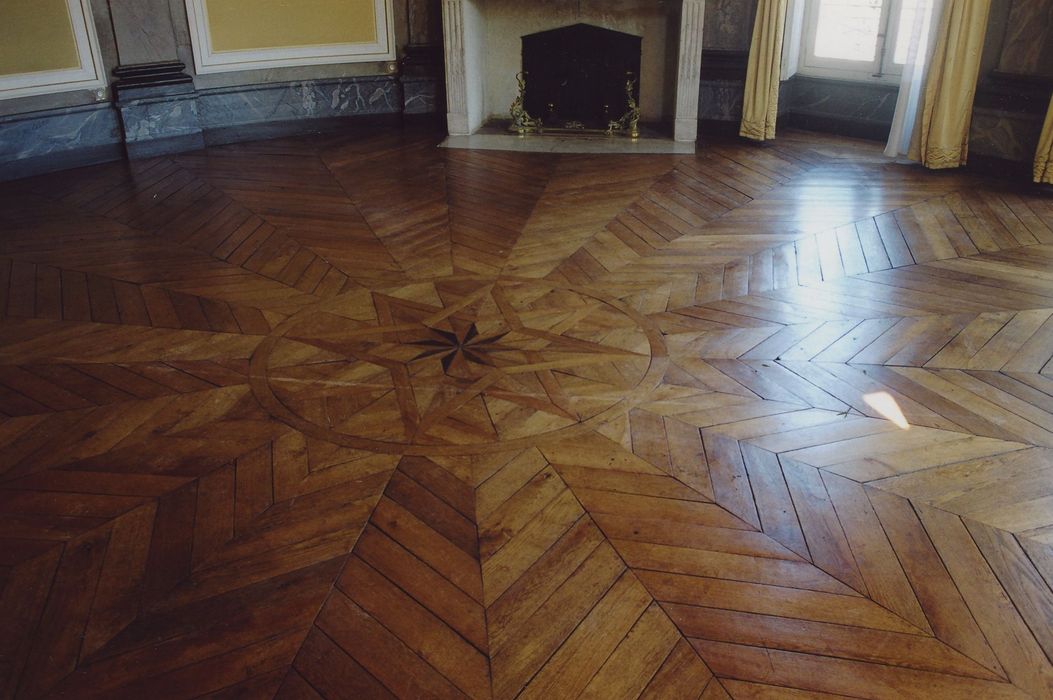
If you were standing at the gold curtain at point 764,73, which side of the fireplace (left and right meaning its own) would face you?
left

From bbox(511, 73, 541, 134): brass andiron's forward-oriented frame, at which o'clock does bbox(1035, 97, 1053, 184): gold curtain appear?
The gold curtain is roughly at 10 o'clock from the brass andiron.

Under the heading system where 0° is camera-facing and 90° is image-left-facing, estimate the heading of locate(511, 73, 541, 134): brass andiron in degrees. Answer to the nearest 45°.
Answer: approximately 0°

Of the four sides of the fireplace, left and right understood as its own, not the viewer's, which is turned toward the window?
left

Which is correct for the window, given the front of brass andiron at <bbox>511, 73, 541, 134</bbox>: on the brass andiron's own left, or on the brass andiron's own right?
on the brass andiron's own left

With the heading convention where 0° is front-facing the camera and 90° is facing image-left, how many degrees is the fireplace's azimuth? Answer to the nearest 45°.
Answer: approximately 0°

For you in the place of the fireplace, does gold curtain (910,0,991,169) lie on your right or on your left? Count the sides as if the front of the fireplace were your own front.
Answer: on your left

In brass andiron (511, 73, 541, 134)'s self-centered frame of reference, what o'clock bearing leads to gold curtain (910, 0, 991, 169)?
The gold curtain is roughly at 10 o'clock from the brass andiron.

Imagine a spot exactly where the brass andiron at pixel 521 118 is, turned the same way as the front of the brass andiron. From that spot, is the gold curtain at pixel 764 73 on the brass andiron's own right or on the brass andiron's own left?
on the brass andiron's own left
